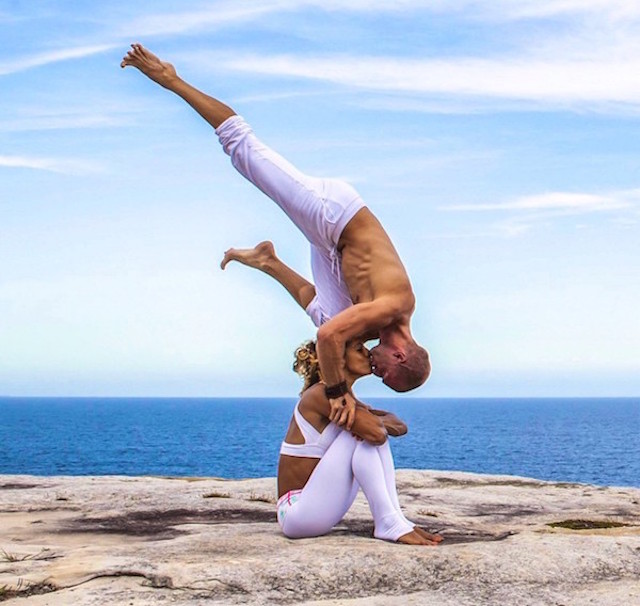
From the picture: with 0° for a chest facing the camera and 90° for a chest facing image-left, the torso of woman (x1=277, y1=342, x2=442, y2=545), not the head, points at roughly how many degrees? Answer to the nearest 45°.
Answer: approximately 270°
